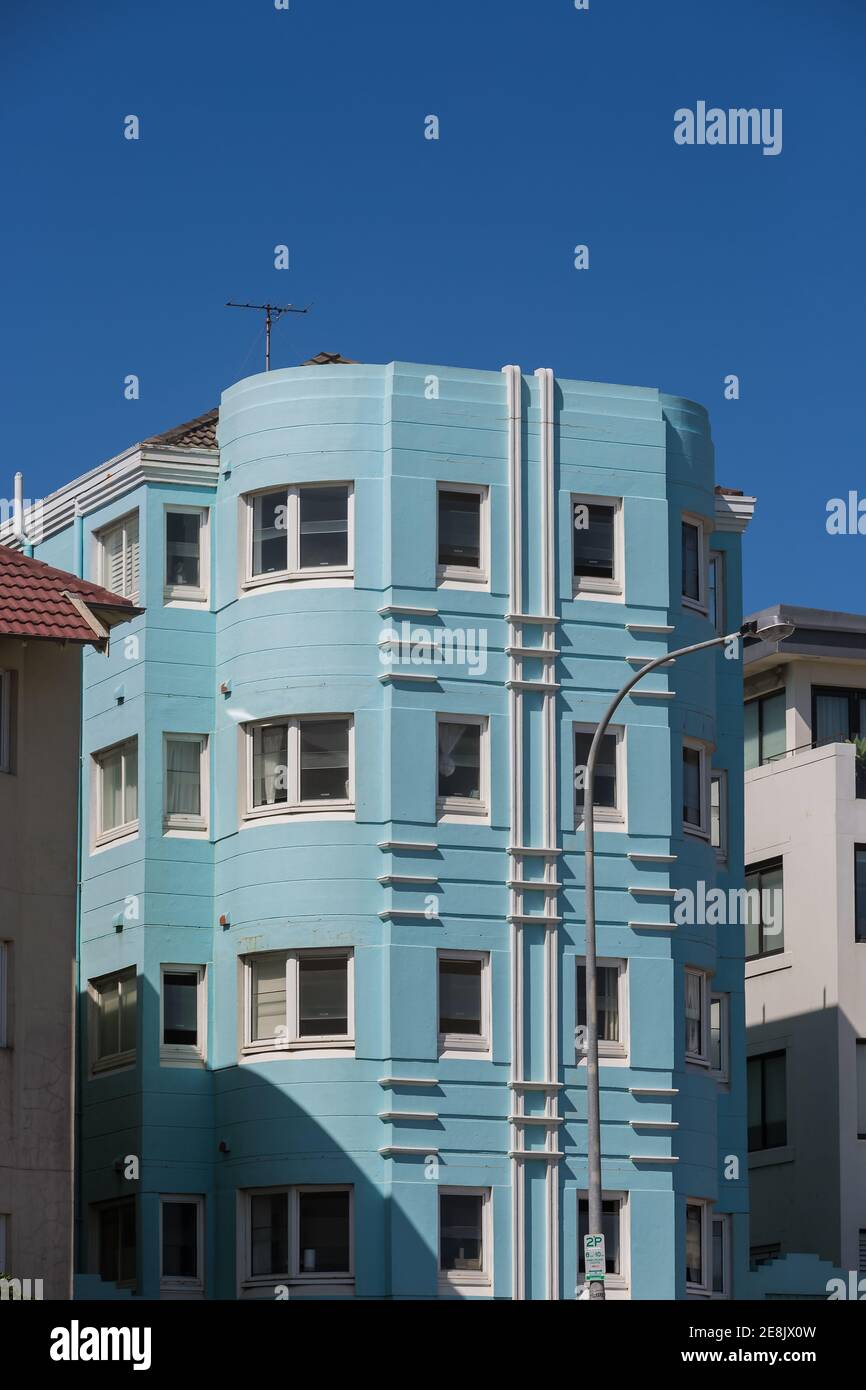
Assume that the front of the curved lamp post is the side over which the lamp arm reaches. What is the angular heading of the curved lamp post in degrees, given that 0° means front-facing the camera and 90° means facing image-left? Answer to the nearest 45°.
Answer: approximately 270°

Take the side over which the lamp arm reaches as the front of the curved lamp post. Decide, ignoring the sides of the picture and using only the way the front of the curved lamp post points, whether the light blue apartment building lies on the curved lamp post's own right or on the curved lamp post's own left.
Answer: on the curved lamp post's own left
